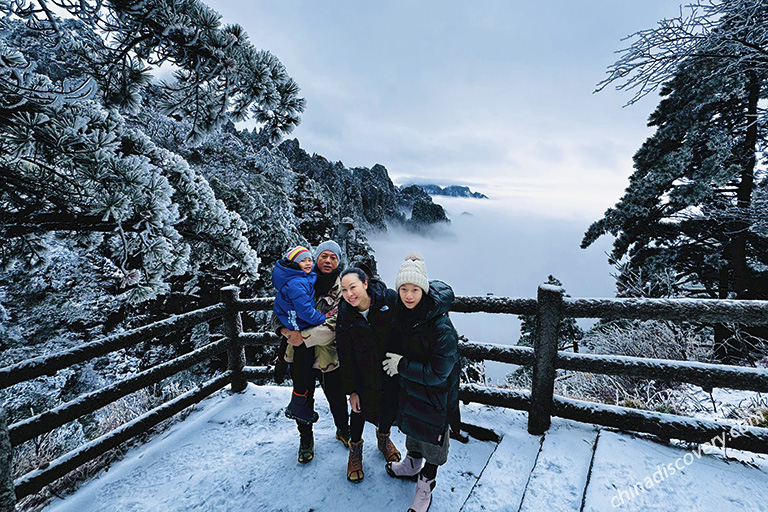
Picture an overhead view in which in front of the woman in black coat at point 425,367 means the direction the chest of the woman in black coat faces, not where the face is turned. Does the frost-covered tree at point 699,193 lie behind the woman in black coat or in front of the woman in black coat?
behind

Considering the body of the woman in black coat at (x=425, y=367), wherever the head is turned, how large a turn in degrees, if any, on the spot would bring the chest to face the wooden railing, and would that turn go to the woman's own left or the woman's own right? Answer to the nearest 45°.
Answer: approximately 180°

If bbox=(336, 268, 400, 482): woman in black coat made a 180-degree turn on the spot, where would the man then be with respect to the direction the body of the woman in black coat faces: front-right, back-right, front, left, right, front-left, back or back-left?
front-left

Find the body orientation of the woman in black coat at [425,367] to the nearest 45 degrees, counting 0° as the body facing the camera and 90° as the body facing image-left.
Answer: approximately 45°
